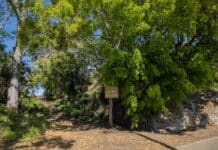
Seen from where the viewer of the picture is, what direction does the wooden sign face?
facing the viewer

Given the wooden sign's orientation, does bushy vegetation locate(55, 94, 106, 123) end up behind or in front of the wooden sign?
behind

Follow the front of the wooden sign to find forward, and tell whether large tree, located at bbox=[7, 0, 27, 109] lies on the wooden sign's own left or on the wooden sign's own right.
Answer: on the wooden sign's own right
